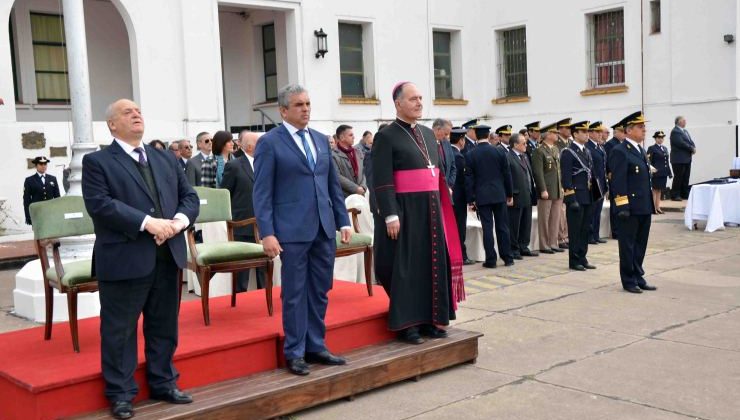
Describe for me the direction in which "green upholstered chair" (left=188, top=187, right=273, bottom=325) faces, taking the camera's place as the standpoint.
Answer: facing the viewer and to the right of the viewer

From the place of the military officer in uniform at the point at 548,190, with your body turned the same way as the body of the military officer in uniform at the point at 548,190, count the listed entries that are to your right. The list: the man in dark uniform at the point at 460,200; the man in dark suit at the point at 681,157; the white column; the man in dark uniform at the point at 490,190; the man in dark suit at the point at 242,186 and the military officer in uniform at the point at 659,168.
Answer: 4

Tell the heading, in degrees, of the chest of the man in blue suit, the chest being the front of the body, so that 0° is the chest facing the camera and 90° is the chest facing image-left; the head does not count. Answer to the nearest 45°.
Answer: approximately 315°

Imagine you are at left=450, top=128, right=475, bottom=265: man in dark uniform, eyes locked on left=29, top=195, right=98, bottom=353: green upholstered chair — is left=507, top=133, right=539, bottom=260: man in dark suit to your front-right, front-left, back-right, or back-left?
back-left

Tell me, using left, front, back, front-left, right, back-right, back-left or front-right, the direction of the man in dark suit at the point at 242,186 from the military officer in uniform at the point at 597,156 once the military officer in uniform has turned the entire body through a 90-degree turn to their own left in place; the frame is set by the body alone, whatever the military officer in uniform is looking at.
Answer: back

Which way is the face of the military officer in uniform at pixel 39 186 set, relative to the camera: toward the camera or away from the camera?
toward the camera

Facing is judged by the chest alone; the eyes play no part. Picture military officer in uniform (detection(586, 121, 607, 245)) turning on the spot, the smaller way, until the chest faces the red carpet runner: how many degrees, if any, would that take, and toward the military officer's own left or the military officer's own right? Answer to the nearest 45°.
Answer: approximately 45° to the military officer's own right

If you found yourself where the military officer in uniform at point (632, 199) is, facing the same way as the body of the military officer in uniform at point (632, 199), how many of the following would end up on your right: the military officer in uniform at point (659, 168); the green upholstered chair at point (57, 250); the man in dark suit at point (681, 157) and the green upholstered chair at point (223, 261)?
2

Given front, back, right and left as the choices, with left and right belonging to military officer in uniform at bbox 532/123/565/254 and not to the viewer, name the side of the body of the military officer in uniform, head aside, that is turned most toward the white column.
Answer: right

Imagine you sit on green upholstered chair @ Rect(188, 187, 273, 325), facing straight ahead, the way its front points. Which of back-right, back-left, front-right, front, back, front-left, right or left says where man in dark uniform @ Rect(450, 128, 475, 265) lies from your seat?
left
